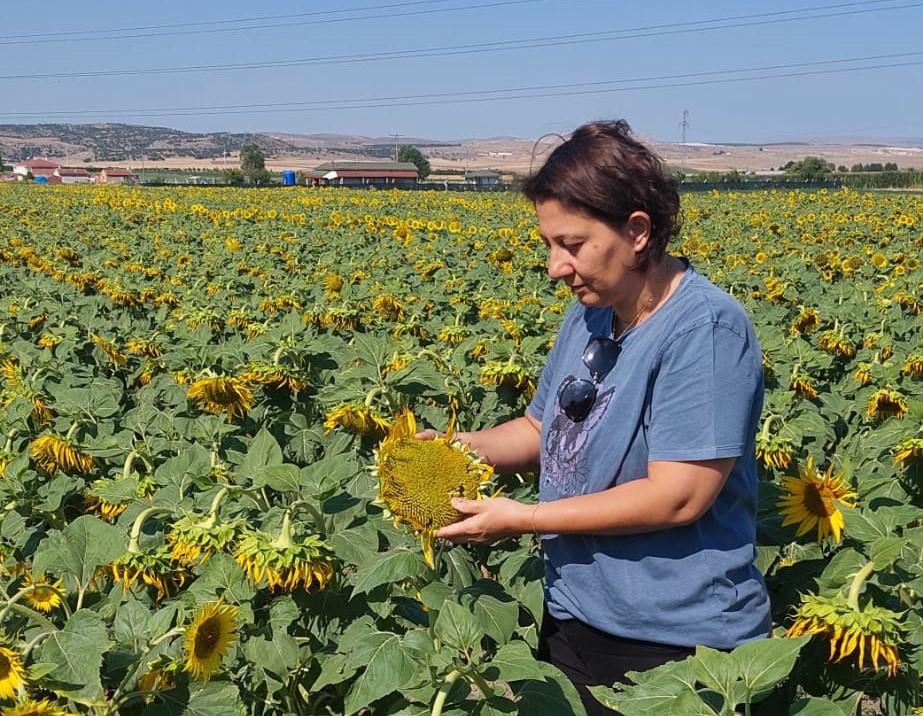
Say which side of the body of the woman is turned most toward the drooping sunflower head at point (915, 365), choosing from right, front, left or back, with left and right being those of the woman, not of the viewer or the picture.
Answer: back

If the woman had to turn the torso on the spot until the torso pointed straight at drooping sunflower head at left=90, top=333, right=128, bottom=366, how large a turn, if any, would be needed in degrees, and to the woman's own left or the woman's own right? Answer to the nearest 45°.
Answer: approximately 90° to the woman's own right

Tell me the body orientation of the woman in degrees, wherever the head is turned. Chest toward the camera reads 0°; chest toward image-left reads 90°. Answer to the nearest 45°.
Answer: approximately 45°

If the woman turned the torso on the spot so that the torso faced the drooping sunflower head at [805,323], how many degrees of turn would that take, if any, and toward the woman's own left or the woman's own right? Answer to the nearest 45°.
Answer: approximately 135° to the woman's own right
